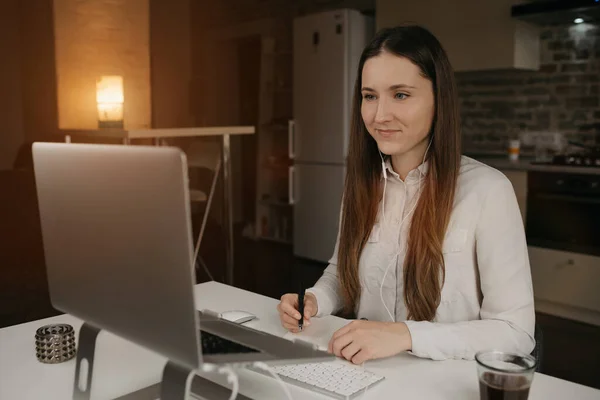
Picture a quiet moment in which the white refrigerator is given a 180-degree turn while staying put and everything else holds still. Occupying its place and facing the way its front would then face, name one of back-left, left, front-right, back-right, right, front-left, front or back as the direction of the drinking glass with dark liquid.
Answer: back-right

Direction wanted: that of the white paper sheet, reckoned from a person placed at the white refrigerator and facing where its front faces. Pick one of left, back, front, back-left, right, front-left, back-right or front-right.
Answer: front-left

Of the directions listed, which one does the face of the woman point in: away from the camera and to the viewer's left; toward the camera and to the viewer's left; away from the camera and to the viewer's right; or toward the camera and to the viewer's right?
toward the camera and to the viewer's left

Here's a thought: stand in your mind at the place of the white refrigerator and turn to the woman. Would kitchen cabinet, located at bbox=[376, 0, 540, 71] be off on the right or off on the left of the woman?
left

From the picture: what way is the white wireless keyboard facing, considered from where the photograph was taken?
facing away from the viewer and to the right of the viewer

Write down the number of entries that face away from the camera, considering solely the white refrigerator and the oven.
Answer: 0

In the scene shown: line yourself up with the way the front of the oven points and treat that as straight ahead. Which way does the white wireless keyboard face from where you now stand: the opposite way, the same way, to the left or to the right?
the opposite way

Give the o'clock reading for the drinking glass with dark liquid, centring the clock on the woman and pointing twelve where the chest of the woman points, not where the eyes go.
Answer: The drinking glass with dark liquid is roughly at 10 o'clock from the woman.

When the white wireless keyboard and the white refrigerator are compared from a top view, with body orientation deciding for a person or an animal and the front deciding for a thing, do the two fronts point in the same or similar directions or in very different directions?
very different directions

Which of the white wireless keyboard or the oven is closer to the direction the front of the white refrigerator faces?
the white wireless keyboard

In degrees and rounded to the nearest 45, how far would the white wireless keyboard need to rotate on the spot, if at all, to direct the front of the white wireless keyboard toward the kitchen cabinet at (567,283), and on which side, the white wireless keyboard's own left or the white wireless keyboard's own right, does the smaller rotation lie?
0° — it already faces it

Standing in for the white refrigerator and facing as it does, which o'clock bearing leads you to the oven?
The oven is roughly at 9 o'clock from the white refrigerator.

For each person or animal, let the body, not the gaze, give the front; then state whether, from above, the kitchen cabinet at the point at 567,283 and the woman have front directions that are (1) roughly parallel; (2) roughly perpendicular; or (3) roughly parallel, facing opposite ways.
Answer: roughly parallel

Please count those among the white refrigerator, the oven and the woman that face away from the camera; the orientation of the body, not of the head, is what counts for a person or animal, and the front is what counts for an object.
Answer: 0

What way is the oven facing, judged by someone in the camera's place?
facing the viewer and to the left of the viewer
